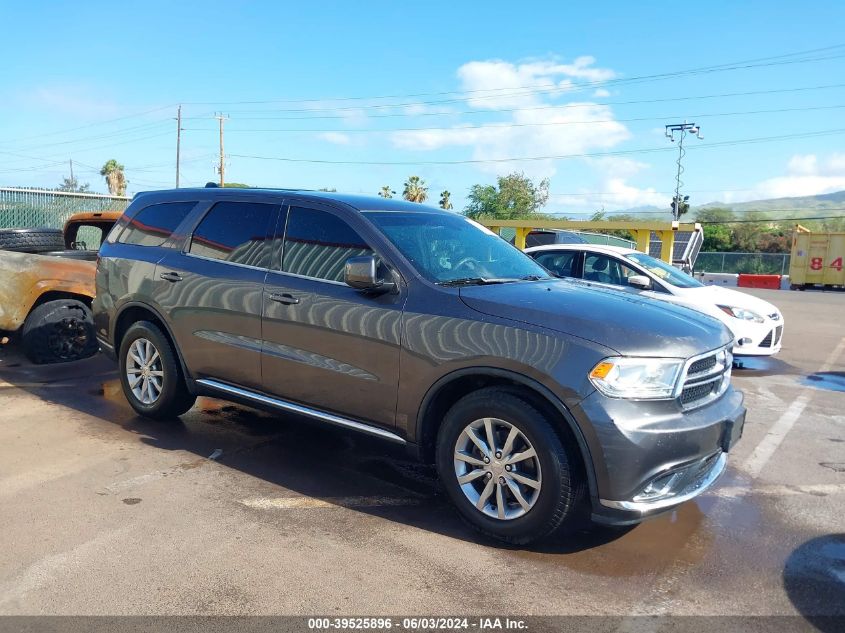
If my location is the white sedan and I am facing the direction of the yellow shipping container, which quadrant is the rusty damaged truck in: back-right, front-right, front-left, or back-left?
back-left

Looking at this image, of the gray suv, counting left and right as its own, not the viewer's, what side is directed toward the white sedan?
left

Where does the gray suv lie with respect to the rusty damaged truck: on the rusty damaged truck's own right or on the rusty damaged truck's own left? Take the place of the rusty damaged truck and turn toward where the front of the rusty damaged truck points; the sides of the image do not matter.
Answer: on the rusty damaged truck's own right

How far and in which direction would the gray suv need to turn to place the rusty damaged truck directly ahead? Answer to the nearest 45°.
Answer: approximately 180°

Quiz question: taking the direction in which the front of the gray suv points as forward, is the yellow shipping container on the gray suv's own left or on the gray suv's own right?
on the gray suv's own left

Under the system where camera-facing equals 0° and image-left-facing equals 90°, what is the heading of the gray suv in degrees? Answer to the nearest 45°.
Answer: approximately 315°

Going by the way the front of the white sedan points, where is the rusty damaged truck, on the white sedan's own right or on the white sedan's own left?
on the white sedan's own right

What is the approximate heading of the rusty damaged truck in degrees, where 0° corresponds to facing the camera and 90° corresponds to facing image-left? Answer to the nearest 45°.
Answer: approximately 225°

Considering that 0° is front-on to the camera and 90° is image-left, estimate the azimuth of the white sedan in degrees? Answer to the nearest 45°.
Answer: approximately 315°
